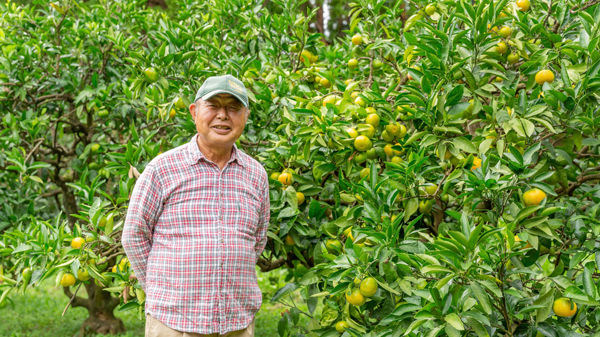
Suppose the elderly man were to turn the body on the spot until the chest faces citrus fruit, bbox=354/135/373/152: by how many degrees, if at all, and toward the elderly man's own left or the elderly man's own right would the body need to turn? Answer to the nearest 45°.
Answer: approximately 45° to the elderly man's own left

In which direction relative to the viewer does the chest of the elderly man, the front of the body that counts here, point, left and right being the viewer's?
facing the viewer and to the right of the viewer

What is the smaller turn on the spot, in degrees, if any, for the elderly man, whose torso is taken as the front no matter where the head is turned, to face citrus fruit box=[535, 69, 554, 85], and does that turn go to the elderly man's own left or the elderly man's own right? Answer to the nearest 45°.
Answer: approximately 45° to the elderly man's own left

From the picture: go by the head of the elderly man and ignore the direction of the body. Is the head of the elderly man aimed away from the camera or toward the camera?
toward the camera

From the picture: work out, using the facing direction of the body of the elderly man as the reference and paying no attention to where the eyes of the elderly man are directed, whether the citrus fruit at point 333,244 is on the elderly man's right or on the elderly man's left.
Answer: on the elderly man's left

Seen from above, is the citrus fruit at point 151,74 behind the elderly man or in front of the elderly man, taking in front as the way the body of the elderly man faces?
behind

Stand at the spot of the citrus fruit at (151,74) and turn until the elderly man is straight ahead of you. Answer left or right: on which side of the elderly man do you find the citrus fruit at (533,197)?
left
